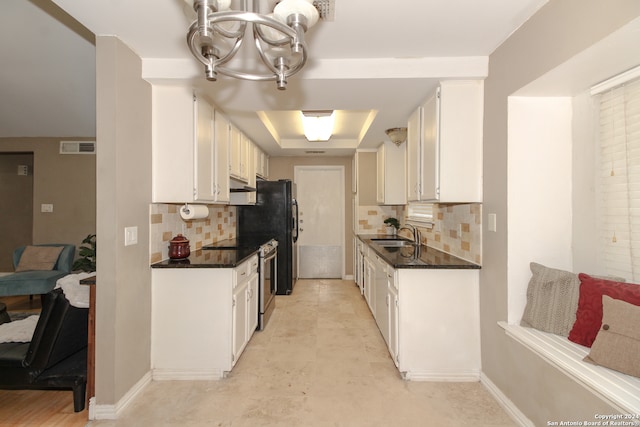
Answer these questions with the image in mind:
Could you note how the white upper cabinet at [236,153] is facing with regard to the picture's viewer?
facing to the right of the viewer

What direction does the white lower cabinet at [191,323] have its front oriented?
to the viewer's right

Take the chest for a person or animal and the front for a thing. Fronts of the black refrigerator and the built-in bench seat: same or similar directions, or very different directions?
very different directions

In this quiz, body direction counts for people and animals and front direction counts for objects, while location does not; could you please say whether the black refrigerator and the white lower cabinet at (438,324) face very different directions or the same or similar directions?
very different directions

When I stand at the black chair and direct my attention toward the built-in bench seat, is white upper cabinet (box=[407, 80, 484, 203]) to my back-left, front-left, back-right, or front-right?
front-left

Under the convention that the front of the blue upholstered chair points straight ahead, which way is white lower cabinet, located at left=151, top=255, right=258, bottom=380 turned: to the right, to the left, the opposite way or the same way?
to the left

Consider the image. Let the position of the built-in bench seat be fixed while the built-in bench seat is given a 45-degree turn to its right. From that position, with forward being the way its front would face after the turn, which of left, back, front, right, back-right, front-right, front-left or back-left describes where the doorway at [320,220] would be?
front-right

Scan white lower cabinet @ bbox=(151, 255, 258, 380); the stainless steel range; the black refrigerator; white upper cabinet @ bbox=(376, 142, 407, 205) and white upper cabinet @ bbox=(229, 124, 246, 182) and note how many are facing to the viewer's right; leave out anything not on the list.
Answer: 4

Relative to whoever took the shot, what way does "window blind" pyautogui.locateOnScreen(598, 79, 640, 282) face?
facing the viewer and to the left of the viewer

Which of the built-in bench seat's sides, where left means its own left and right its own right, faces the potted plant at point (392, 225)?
right

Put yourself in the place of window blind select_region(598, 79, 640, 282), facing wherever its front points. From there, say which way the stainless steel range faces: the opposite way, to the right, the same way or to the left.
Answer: the opposite way

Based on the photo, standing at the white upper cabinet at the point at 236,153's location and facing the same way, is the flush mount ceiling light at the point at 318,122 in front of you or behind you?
in front

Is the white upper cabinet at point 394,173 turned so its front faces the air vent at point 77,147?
yes

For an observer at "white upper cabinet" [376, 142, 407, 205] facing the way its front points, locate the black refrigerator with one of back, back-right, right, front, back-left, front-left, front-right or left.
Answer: front

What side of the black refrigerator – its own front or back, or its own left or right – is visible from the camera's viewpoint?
right

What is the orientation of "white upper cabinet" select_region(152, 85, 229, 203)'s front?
to the viewer's right

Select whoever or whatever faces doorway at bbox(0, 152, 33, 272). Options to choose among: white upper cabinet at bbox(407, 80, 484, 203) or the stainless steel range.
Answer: the white upper cabinet

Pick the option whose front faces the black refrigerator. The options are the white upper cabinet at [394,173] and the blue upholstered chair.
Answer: the white upper cabinet

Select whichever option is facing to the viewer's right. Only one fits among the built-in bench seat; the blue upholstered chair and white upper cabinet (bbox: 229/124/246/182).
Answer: the white upper cabinet

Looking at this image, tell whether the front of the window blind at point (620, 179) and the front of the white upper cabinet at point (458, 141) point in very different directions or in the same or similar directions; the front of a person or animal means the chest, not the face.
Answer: same or similar directions
